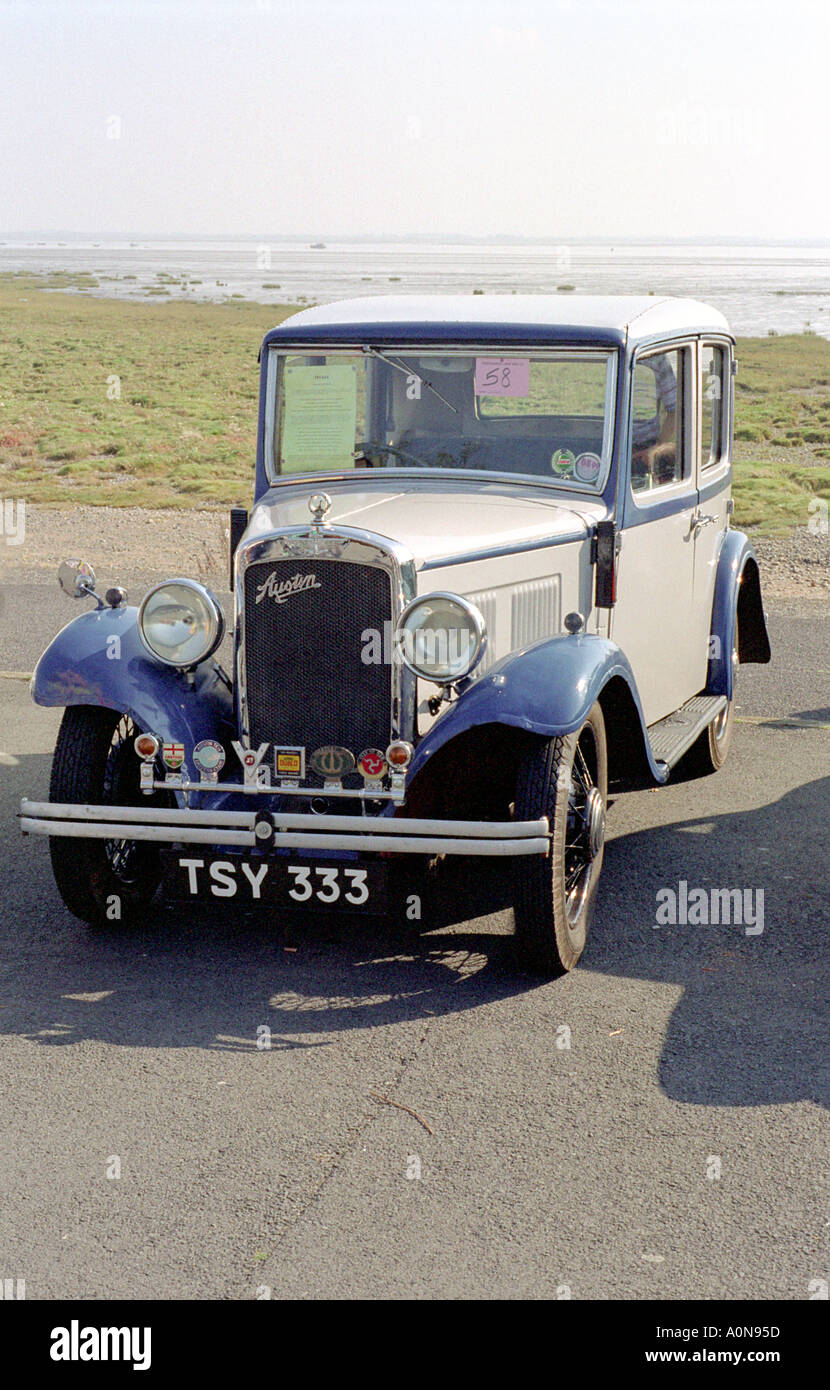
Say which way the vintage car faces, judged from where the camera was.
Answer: facing the viewer and to the left of the viewer
